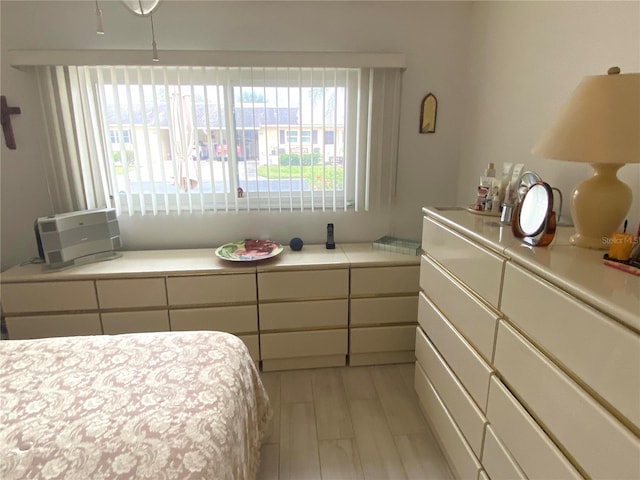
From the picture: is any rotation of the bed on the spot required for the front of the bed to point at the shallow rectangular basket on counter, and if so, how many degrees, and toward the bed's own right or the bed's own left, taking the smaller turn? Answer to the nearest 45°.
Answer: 0° — it already faces it

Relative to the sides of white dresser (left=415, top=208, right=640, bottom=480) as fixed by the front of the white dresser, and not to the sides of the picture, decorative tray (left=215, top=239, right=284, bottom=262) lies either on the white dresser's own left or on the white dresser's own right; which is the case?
on the white dresser's own right

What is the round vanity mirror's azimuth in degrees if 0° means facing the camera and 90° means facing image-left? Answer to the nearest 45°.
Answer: approximately 45°

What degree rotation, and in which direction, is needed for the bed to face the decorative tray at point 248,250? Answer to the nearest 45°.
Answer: approximately 45° to its left

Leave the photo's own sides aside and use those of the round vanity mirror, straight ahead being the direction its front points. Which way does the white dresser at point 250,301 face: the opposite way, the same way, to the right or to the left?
to the left

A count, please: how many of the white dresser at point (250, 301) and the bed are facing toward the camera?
1

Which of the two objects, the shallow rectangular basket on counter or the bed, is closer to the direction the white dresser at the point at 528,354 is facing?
the bed

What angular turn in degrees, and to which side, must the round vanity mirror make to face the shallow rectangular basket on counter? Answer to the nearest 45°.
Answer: approximately 90° to its right

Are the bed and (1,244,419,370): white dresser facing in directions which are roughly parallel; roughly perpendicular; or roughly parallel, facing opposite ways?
roughly perpendicular

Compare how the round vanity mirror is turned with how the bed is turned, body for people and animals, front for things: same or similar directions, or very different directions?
very different directions

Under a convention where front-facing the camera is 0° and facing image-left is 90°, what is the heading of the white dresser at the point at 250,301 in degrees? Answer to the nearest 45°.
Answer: approximately 0°

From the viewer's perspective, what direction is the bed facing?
to the viewer's right

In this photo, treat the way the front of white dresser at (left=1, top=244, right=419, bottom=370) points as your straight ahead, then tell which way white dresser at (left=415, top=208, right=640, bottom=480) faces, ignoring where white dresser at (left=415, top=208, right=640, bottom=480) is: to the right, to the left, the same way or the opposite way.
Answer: to the right

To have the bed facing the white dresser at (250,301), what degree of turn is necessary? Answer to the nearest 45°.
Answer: approximately 45° to its left

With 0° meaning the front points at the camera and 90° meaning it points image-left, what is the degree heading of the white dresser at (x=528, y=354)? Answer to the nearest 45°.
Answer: approximately 45°
